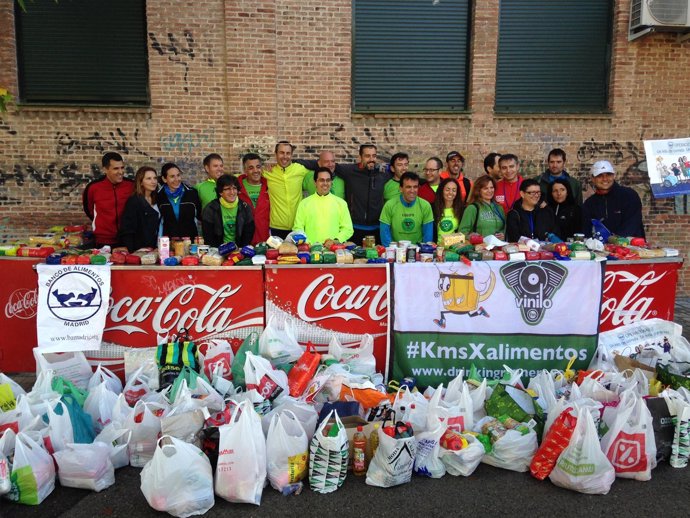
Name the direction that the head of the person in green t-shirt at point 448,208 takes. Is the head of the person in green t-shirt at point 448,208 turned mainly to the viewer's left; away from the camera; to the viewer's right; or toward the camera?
toward the camera

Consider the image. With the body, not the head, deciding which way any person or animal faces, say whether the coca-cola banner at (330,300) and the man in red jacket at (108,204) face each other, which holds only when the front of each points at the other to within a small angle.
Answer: no

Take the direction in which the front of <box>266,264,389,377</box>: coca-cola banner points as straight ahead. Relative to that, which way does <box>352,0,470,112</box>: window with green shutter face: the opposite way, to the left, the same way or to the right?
the same way

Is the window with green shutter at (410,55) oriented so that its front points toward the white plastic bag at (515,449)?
yes

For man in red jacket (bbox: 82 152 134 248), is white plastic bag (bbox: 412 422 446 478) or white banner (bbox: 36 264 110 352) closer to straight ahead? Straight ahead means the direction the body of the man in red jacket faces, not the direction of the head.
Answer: the white plastic bag

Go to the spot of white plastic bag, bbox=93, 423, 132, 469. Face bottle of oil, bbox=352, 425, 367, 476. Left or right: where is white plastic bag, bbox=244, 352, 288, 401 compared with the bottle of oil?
left

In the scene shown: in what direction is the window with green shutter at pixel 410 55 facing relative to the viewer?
toward the camera

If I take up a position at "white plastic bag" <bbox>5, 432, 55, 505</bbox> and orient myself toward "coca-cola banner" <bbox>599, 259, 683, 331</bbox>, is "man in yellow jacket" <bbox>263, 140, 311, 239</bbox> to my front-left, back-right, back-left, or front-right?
front-left

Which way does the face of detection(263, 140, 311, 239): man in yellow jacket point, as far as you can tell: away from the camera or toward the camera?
toward the camera

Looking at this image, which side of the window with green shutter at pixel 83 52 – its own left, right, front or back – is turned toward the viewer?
front

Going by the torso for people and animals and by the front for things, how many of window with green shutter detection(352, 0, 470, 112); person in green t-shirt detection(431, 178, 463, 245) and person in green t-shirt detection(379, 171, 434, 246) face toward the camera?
3

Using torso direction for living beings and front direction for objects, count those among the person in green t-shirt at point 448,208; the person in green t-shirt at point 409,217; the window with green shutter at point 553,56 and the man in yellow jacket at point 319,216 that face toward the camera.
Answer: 4

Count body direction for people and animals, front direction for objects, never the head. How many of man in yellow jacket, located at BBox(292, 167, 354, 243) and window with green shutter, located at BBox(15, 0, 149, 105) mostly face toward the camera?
2

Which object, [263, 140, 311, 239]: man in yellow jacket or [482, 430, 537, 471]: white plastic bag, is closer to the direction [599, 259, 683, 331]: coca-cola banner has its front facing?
the white plastic bag

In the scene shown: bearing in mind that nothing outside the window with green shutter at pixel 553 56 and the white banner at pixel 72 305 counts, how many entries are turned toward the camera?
2

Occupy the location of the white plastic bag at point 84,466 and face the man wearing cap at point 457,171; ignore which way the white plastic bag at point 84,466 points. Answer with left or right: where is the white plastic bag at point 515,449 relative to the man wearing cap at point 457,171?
right

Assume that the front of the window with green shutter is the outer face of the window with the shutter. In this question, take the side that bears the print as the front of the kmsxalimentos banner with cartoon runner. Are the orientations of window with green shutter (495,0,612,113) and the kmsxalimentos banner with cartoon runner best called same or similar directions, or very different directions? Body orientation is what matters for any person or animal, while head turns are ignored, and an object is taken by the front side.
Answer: same or similar directions

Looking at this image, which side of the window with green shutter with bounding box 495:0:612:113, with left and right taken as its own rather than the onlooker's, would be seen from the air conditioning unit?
left

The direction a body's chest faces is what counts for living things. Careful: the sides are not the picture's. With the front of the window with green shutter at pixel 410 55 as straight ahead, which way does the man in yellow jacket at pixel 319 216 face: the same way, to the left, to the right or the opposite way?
the same way

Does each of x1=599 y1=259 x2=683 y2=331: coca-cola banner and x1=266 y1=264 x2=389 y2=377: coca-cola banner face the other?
no

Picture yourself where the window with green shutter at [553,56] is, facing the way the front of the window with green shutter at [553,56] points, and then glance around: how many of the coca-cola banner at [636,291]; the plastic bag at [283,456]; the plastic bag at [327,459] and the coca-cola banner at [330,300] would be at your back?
0

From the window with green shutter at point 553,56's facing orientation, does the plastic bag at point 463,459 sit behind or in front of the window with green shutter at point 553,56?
in front

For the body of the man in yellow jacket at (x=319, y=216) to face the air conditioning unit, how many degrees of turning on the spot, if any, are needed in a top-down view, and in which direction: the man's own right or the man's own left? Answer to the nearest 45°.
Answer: approximately 135° to the man's own left
